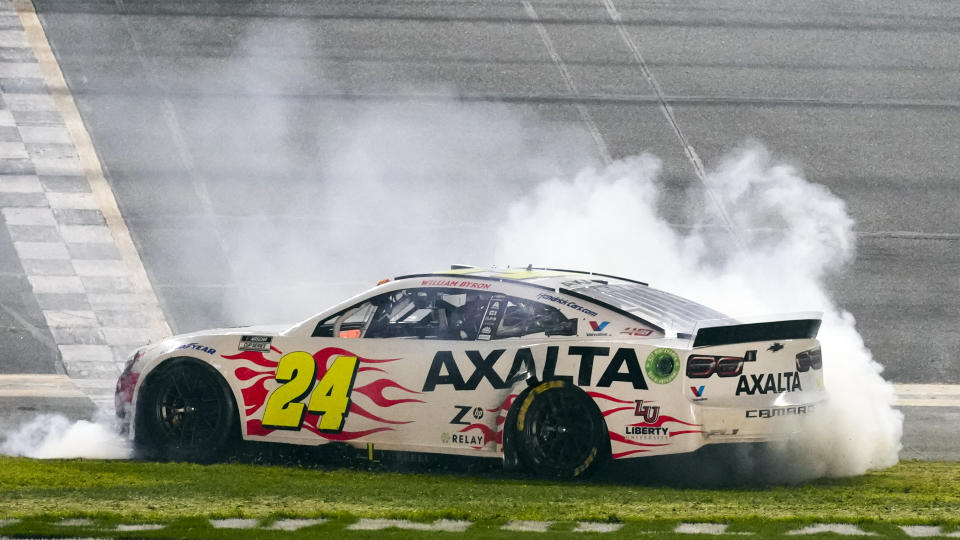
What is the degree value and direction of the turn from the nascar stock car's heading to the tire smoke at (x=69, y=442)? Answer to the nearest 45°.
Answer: approximately 45° to its left

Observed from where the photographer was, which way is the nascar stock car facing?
facing away from the viewer and to the left of the viewer
